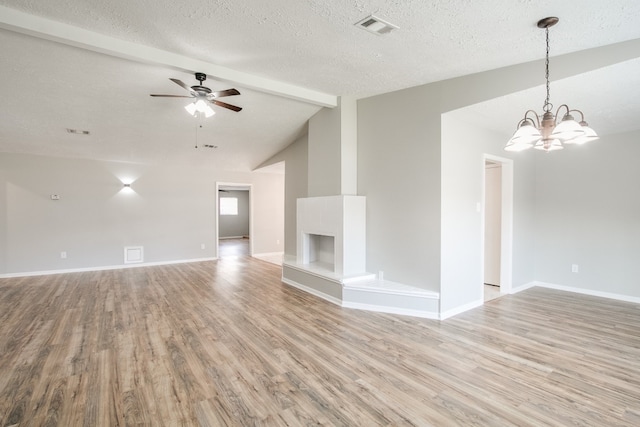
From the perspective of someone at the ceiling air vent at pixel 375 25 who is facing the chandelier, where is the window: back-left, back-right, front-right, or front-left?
back-left

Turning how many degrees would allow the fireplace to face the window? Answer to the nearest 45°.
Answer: approximately 90° to its right

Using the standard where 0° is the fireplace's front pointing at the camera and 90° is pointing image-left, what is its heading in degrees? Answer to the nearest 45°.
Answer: approximately 45°
